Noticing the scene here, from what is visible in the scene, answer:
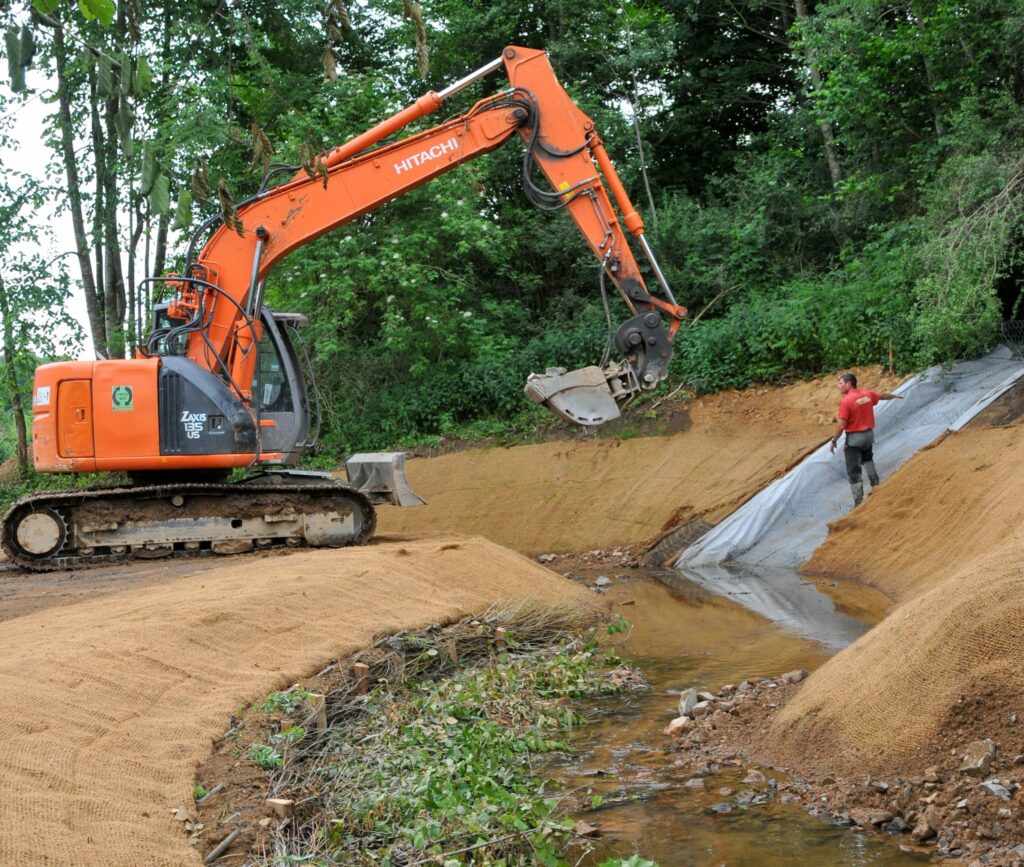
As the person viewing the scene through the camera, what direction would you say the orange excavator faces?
facing to the right of the viewer

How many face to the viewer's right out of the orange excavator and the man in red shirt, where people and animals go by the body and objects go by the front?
1

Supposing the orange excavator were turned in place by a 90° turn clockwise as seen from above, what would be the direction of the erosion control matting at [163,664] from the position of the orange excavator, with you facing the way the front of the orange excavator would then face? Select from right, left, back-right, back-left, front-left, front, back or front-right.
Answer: front

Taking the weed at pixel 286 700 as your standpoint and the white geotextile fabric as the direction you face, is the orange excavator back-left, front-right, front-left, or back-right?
front-left

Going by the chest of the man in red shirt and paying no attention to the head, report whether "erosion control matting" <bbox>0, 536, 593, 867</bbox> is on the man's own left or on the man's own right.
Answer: on the man's own left

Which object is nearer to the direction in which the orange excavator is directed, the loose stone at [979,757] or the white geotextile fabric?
the white geotextile fabric

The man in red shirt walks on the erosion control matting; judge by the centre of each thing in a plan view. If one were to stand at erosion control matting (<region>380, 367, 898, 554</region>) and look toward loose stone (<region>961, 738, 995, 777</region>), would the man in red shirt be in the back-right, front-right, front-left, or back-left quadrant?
front-left

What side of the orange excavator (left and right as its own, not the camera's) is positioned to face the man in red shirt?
front
